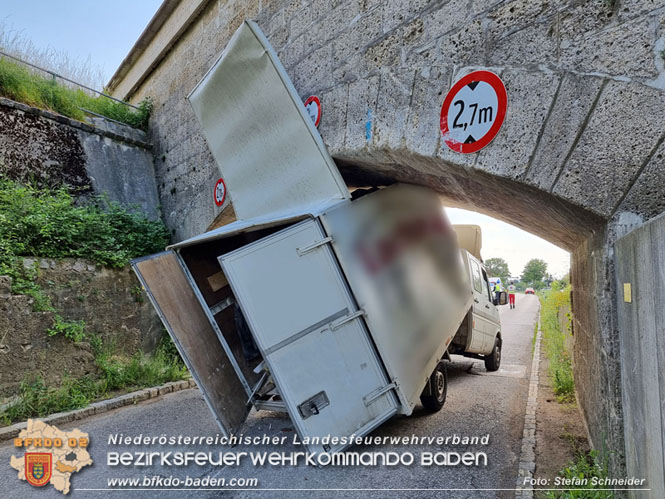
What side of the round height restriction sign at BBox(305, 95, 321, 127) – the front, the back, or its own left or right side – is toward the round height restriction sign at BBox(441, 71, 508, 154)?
left

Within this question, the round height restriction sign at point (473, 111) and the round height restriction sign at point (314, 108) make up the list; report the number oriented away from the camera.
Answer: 0

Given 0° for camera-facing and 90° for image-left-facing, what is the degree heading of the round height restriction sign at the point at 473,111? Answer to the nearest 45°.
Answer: approximately 45°

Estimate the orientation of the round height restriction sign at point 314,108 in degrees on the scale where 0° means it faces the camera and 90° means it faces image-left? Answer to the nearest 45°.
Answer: approximately 45°
